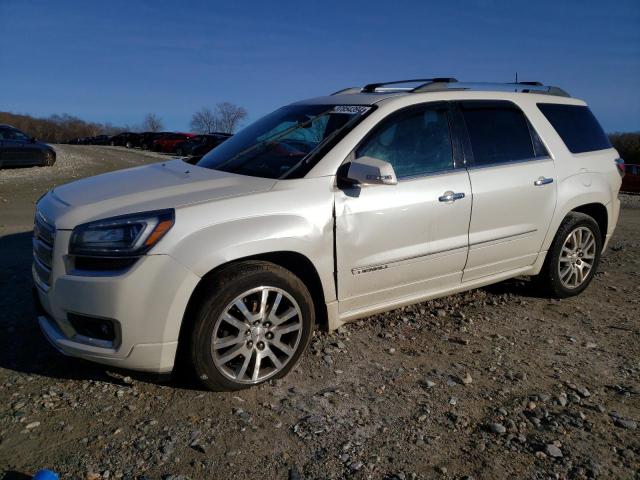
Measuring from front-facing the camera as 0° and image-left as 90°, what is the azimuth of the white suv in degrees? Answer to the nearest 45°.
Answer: approximately 45°

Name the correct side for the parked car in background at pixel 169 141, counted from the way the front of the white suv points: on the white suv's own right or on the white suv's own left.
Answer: on the white suv's own right

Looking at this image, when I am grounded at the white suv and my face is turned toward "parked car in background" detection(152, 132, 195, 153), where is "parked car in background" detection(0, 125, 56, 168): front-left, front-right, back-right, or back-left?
front-left

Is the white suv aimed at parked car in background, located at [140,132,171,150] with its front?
no

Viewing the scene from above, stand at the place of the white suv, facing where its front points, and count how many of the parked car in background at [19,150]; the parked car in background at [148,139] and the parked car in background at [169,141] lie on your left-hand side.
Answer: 0

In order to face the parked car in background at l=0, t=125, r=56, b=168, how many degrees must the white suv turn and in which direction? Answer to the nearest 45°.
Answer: approximately 90° to its right

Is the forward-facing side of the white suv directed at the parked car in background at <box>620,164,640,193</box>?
no
